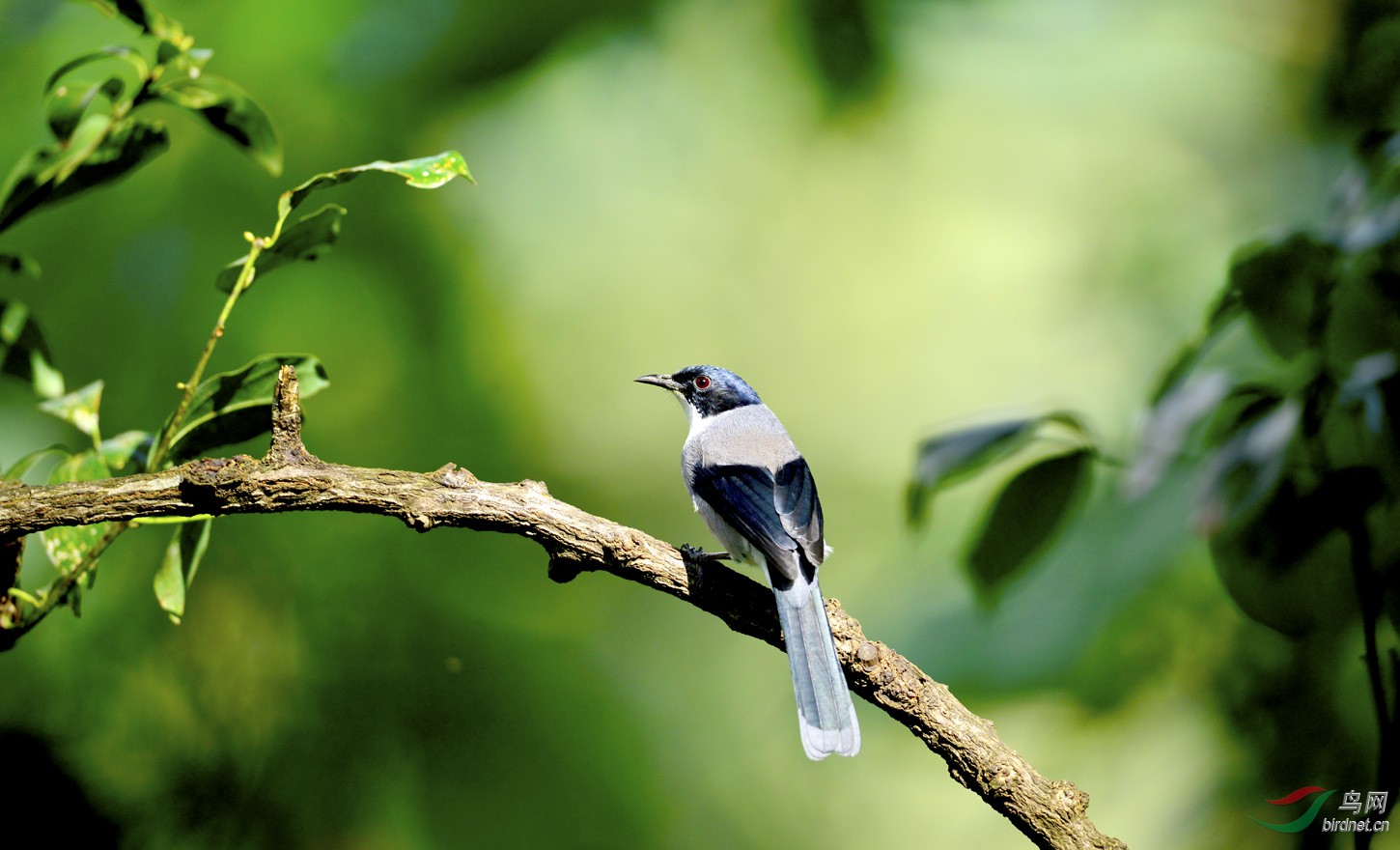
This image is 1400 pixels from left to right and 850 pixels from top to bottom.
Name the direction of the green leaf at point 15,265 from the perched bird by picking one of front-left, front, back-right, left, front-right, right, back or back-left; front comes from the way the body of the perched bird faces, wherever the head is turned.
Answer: front-left

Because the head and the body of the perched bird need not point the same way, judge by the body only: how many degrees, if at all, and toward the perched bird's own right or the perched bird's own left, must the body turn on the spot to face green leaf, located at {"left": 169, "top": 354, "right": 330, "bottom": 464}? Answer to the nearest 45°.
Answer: approximately 45° to the perched bird's own left

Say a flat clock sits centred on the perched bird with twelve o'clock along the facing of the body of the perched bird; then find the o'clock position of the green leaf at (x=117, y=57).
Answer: The green leaf is roughly at 10 o'clock from the perched bird.

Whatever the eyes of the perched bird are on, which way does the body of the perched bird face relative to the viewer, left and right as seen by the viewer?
facing away from the viewer and to the left of the viewer

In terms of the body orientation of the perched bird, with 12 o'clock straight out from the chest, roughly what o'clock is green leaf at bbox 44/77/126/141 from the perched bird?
The green leaf is roughly at 10 o'clock from the perched bird.

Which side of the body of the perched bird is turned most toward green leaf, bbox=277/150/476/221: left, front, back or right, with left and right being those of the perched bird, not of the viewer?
left

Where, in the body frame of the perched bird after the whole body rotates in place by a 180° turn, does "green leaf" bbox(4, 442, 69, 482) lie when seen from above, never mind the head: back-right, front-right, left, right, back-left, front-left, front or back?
back-right

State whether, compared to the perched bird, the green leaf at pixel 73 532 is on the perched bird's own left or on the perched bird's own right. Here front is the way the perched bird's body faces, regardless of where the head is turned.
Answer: on the perched bird's own left

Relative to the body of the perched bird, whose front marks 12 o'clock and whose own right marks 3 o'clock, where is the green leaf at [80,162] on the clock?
The green leaf is roughly at 10 o'clock from the perched bird.

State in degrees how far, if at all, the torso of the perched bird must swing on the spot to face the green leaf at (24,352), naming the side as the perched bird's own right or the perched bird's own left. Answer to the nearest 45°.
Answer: approximately 45° to the perched bird's own left

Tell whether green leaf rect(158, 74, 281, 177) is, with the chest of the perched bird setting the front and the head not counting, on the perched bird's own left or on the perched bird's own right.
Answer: on the perched bird's own left

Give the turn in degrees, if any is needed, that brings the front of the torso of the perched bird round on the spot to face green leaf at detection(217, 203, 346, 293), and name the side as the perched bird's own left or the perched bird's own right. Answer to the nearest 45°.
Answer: approximately 90° to the perched bird's own left

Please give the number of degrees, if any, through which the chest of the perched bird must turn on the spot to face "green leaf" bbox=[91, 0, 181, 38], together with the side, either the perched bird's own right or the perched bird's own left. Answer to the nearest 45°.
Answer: approximately 45° to the perched bird's own left
